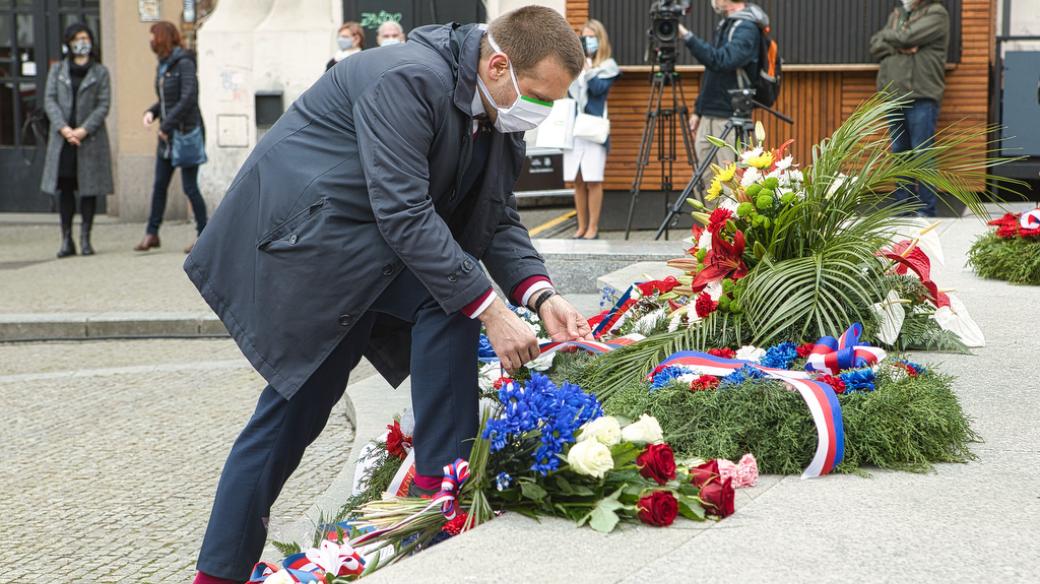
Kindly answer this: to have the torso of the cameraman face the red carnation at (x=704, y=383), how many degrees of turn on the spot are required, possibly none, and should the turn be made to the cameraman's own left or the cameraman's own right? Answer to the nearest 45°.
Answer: approximately 90° to the cameraman's own left

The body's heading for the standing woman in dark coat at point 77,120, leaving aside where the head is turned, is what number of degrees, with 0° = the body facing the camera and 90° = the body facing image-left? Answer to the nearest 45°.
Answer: approximately 0°

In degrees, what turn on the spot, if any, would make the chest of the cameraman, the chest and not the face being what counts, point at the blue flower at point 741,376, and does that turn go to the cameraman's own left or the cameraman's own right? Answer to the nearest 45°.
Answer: approximately 90° to the cameraman's own left

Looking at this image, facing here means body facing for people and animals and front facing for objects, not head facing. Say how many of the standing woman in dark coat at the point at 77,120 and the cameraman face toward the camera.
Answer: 1

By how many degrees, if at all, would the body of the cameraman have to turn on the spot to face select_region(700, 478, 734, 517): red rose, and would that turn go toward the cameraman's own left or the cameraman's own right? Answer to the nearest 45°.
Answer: approximately 90° to the cameraman's own left

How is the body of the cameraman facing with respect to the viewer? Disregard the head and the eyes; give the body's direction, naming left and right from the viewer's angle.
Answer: facing to the left of the viewer

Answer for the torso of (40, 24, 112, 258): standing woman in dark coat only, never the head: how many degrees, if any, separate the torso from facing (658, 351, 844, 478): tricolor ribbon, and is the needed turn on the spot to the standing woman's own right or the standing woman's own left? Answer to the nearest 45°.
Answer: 0° — they already face it

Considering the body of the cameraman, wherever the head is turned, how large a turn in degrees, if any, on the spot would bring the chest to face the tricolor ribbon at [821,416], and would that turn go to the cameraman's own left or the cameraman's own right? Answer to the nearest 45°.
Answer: approximately 90° to the cameraman's own left

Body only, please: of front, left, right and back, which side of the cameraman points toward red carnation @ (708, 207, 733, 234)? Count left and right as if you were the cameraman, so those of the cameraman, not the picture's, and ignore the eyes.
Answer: left

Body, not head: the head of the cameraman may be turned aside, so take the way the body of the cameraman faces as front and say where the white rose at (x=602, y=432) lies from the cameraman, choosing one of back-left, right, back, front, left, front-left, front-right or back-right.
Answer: left
